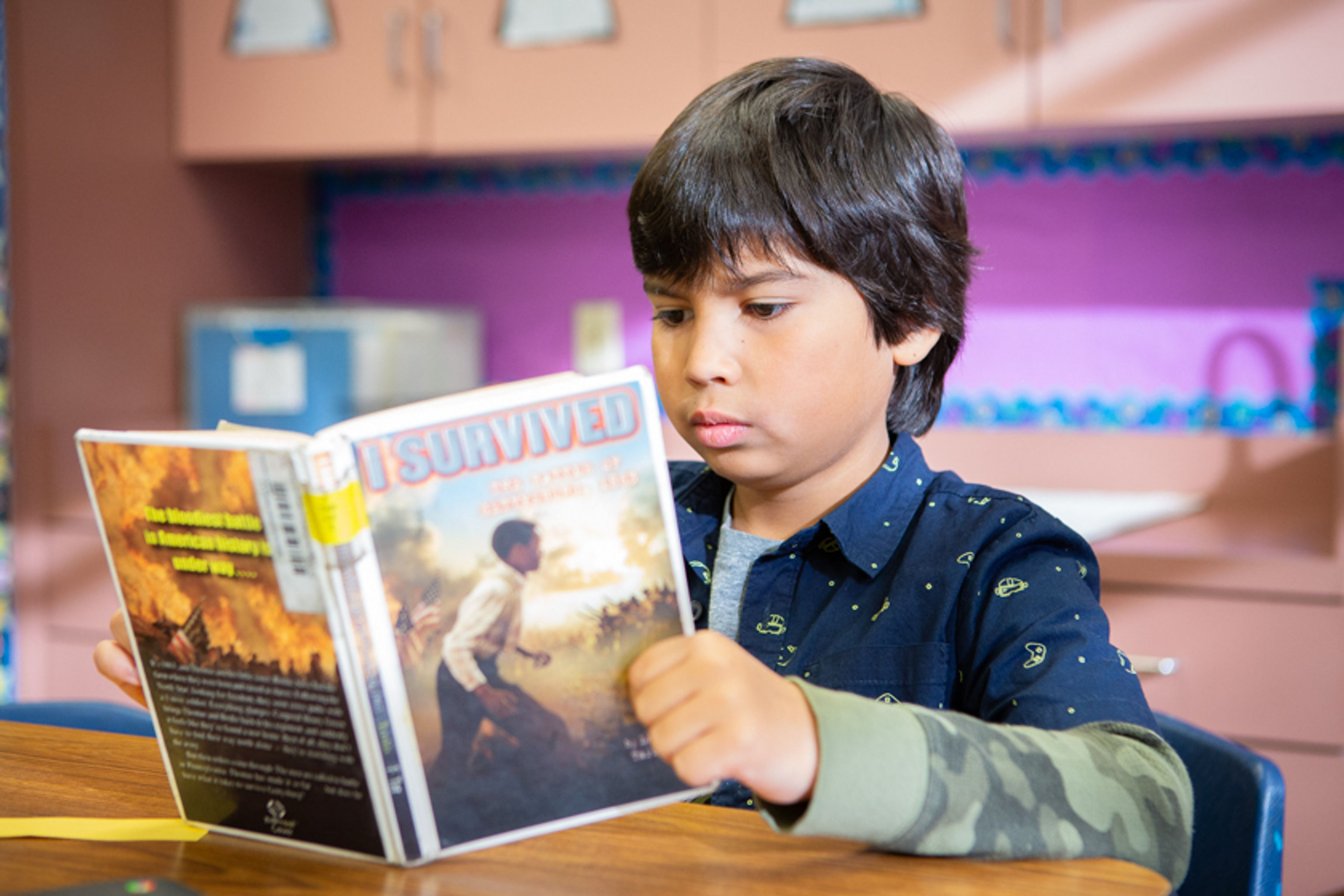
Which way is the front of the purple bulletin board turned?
toward the camera

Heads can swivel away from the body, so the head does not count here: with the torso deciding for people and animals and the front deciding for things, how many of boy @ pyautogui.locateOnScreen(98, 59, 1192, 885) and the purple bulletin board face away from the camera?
0

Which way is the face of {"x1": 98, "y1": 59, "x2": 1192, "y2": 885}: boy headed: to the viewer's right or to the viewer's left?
to the viewer's left

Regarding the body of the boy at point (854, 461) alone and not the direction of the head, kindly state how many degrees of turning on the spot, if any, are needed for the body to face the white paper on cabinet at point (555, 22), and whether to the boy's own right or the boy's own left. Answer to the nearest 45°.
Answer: approximately 135° to the boy's own right

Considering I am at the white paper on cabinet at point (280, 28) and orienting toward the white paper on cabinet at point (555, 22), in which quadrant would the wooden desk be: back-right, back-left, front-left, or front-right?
front-right

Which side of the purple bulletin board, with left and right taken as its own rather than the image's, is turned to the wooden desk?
front

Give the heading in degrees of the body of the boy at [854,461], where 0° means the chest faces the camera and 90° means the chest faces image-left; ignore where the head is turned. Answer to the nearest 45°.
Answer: approximately 45°

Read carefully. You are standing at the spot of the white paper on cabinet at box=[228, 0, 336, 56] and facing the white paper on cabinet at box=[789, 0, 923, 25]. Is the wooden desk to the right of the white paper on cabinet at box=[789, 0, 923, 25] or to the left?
right

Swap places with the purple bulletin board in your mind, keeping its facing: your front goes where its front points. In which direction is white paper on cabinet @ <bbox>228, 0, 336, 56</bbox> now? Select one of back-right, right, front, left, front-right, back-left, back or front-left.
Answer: right

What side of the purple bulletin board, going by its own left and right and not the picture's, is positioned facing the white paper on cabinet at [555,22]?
right

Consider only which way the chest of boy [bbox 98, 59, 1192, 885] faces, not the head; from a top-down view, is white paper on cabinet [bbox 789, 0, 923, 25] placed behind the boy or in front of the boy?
behind

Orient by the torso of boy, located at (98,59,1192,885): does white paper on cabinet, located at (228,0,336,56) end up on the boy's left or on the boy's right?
on the boy's right
